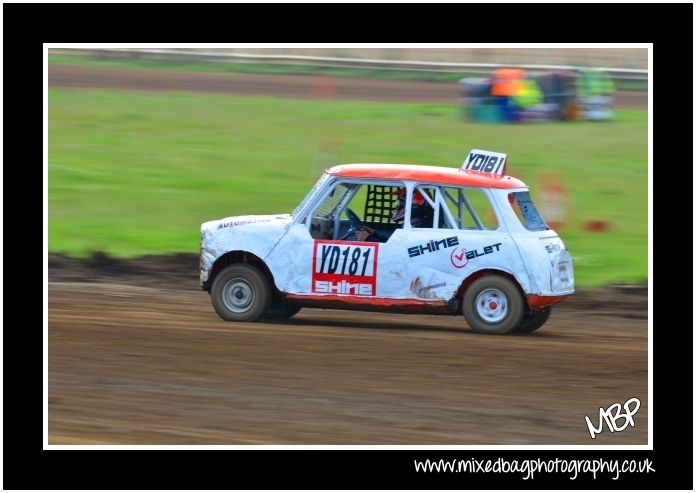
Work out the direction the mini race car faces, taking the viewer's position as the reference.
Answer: facing to the left of the viewer
